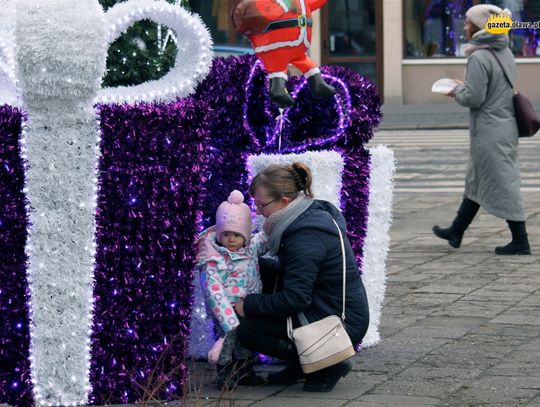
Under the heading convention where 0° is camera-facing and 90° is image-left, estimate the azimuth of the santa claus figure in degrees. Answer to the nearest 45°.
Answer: approximately 315°

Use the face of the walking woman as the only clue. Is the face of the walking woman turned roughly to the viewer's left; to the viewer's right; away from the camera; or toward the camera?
to the viewer's left

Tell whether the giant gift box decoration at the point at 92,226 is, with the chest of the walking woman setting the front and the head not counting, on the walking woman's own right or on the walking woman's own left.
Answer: on the walking woman's own left

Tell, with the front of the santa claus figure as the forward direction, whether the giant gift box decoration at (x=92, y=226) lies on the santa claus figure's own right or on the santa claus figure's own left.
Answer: on the santa claus figure's own right

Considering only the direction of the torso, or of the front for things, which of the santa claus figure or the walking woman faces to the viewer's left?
the walking woman

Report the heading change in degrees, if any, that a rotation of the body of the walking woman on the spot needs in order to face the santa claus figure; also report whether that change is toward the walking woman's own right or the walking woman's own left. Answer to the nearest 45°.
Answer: approximately 90° to the walking woman's own left

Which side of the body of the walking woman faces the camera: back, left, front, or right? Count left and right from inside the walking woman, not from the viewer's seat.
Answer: left

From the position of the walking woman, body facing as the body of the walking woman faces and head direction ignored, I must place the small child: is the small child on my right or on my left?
on my left

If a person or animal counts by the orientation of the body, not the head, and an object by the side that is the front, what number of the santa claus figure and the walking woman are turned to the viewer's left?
1
